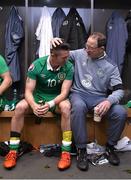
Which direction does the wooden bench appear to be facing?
toward the camera

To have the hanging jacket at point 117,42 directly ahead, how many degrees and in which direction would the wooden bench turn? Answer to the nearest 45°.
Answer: approximately 135° to its left

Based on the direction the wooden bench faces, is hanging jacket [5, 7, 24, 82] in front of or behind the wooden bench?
behind
